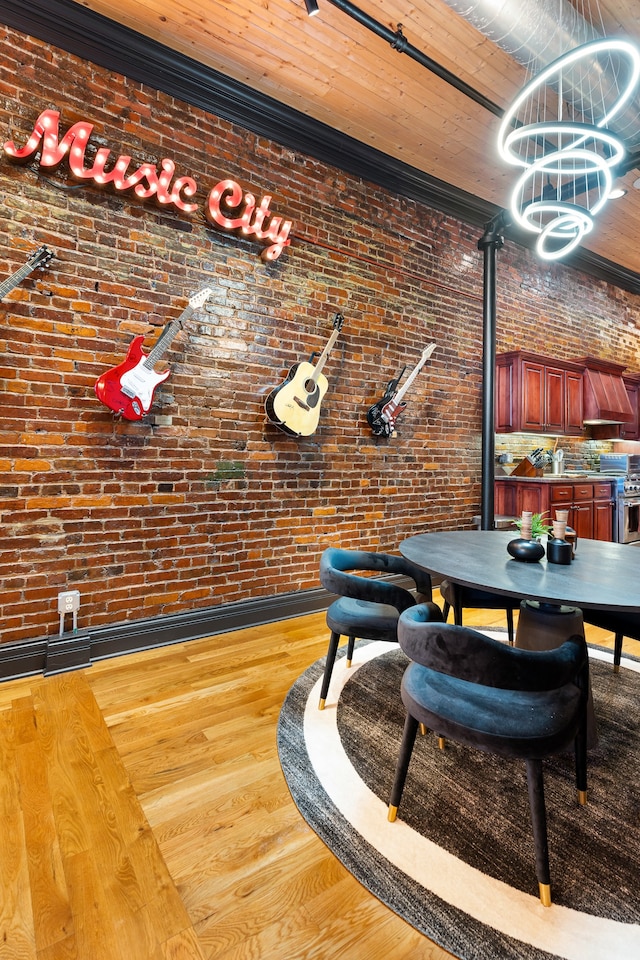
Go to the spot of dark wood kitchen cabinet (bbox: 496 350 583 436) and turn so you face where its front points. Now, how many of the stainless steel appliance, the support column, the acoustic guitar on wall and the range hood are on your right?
2

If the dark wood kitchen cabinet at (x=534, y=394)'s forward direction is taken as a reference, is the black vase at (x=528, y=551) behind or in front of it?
in front

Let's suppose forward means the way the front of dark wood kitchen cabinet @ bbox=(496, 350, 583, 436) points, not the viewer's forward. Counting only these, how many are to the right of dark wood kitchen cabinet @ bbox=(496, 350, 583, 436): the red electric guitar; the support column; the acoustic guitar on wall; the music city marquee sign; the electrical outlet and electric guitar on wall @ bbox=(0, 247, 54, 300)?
6

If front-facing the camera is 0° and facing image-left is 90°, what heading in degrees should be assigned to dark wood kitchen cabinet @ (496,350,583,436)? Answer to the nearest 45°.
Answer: approximately 315°

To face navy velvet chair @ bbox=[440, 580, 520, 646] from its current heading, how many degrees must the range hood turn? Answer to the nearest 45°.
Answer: approximately 45° to its right

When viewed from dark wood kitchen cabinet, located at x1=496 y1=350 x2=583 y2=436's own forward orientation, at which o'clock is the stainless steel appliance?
The stainless steel appliance is roughly at 9 o'clock from the dark wood kitchen cabinet.

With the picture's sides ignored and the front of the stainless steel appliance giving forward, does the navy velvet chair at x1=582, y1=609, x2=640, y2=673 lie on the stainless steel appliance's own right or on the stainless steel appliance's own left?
on the stainless steel appliance's own right

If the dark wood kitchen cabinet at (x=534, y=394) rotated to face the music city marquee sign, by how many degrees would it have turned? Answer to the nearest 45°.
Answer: approximately 90° to its right

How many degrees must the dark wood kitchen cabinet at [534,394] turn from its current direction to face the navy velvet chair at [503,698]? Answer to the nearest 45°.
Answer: approximately 45° to its right

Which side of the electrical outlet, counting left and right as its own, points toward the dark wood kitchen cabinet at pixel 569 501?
left

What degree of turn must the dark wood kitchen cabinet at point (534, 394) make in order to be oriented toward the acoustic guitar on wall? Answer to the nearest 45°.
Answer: approximately 90° to its right
